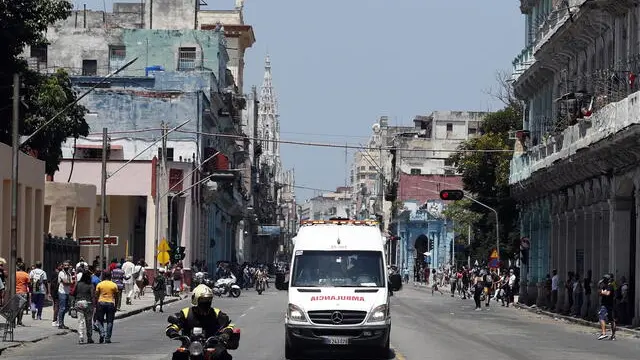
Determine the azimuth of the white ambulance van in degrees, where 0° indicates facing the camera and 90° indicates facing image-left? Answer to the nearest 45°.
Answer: approximately 0°

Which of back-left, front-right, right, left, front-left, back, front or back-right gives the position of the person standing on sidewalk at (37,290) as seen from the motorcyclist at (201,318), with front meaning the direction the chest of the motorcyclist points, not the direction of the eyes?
back

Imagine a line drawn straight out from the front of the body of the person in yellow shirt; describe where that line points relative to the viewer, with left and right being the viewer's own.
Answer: facing away from the viewer

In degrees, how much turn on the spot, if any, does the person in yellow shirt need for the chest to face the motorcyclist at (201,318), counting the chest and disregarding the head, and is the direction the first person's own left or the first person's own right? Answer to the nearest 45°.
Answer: approximately 180°
